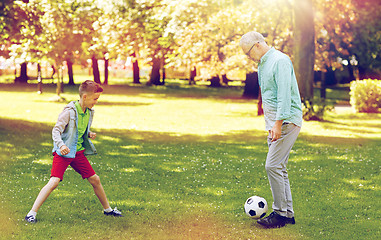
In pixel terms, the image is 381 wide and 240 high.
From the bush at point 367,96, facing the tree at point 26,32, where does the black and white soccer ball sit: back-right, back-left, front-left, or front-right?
front-left

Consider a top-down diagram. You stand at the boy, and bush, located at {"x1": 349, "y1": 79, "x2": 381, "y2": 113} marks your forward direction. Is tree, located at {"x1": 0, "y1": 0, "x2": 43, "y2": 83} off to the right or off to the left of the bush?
left

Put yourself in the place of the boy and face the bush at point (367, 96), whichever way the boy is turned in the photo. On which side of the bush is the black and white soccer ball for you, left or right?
right

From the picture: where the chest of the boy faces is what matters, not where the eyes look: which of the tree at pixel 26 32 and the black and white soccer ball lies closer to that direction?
the black and white soccer ball

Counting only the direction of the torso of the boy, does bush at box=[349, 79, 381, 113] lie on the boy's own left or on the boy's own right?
on the boy's own left

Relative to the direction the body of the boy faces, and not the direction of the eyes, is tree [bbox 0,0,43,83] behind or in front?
behind

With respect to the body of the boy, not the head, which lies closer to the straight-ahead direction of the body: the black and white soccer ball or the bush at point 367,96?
the black and white soccer ball

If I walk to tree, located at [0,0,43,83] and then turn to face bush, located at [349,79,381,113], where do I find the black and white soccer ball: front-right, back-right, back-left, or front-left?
front-right

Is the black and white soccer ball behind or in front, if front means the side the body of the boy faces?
in front

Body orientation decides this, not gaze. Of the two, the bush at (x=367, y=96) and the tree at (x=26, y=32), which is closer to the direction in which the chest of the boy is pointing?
the bush

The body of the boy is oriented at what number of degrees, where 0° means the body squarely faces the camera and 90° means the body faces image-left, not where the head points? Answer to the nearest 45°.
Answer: approximately 315°
